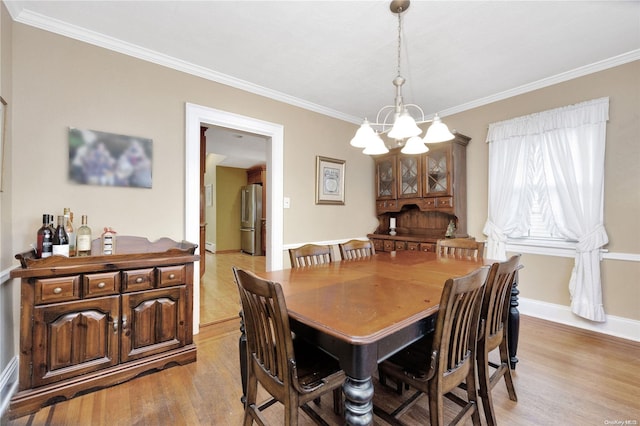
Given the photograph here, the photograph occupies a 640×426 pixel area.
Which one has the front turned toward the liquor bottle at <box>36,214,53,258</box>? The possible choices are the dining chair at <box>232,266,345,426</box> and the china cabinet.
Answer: the china cabinet

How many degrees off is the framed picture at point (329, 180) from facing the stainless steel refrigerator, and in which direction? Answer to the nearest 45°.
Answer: approximately 180°

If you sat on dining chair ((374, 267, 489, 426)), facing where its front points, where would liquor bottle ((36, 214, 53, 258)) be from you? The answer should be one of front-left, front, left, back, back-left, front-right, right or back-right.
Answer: front-left

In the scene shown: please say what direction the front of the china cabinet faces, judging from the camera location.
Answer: facing the viewer and to the left of the viewer

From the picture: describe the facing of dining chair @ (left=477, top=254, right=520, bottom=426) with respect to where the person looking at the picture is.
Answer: facing away from the viewer and to the left of the viewer

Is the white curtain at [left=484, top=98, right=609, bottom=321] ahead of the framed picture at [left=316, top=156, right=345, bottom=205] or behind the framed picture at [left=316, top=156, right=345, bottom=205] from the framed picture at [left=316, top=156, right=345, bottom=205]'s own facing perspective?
ahead

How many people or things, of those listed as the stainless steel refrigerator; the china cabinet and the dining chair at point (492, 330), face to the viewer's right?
0

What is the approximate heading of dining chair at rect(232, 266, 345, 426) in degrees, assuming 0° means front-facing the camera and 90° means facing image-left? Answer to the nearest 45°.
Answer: approximately 225°

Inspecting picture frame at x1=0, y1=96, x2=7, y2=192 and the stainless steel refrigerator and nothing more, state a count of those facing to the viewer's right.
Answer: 1

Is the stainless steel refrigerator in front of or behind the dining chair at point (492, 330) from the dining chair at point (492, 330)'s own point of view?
in front

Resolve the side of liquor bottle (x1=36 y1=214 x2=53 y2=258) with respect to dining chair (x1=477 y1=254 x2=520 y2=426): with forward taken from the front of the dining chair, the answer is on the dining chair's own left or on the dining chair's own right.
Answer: on the dining chair's own left

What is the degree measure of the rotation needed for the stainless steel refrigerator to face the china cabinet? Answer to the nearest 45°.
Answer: approximately 90° to its left

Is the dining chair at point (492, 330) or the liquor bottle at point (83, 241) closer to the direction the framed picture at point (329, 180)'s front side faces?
the dining chair

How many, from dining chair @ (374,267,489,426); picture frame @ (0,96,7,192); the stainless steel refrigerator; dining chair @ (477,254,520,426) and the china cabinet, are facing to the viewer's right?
1

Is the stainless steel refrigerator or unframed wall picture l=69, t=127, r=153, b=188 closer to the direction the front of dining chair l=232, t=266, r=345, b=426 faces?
the stainless steel refrigerator

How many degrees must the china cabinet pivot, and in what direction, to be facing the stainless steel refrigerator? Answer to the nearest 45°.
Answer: approximately 90° to its right

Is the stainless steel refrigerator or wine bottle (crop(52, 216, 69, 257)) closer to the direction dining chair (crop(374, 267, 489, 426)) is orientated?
the stainless steel refrigerator

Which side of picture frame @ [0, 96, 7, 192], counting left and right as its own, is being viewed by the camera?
right
